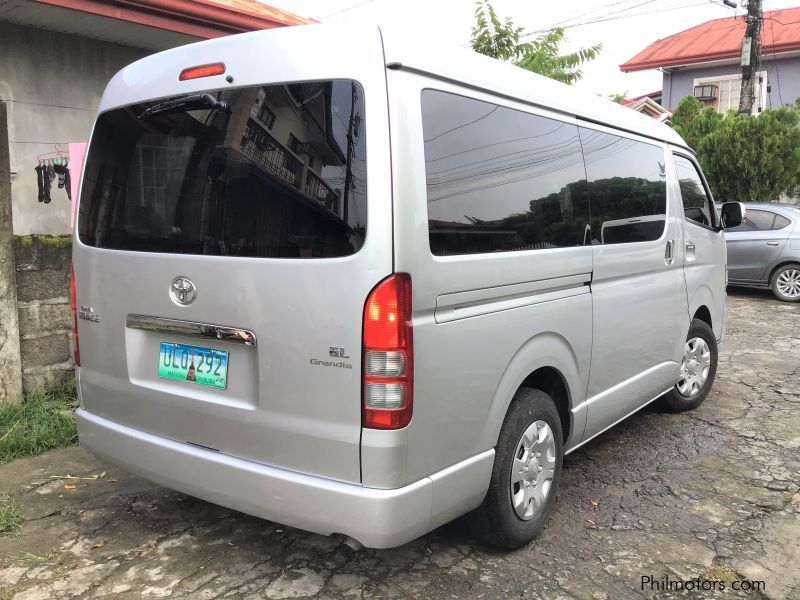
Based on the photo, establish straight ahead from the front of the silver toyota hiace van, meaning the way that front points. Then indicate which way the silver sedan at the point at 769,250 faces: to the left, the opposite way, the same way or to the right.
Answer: to the left

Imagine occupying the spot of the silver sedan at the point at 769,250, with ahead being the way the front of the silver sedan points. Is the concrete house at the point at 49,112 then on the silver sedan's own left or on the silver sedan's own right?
on the silver sedan's own left

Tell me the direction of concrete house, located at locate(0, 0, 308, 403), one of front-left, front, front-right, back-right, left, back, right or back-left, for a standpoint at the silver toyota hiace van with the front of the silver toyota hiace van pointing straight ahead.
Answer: left

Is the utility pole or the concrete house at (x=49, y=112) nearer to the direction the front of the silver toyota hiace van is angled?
the utility pole

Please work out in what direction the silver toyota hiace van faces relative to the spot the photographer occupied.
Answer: facing away from the viewer and to the right of the viewer

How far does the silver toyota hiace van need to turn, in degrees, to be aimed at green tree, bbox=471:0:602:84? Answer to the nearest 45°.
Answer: approximately 45° to its left

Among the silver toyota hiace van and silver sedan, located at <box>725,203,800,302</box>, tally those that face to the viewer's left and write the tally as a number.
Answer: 1

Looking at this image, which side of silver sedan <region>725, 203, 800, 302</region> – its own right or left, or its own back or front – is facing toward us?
left

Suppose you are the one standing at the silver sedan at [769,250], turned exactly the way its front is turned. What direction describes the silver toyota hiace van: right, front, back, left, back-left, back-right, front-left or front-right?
left

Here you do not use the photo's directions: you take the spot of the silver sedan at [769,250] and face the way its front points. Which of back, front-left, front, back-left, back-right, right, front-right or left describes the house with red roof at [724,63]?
right

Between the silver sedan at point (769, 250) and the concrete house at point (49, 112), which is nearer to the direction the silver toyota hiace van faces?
the silver sedan

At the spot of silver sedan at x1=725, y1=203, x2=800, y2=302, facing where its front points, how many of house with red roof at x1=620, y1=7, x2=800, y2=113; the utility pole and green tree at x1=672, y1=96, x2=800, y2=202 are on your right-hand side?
3

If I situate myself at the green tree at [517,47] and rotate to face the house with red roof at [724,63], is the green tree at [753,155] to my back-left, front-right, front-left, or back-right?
front-right

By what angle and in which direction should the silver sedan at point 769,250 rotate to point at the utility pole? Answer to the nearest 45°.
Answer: approximately 90° to its right
